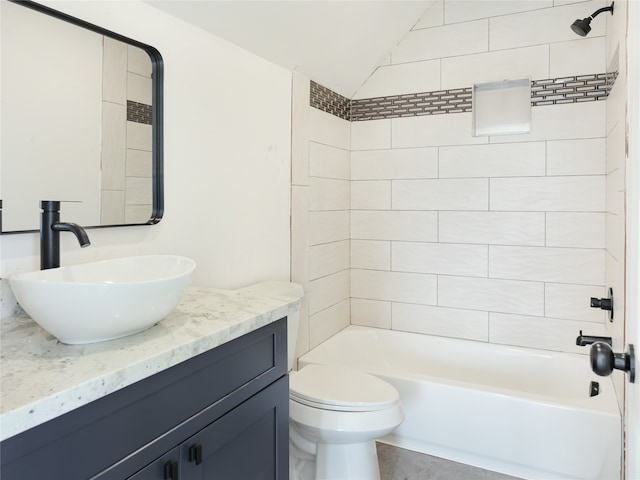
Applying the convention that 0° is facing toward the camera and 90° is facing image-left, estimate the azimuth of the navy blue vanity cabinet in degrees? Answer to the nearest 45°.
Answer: approximately 315°

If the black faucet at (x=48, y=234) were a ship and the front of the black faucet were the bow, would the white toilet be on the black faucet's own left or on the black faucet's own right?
on the black faucet's own left
